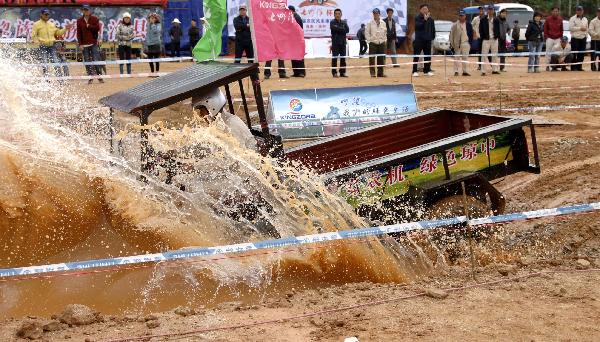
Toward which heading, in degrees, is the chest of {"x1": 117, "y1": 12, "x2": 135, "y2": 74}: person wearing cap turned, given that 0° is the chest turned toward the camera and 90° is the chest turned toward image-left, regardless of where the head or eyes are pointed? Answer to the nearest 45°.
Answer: approximately 0°

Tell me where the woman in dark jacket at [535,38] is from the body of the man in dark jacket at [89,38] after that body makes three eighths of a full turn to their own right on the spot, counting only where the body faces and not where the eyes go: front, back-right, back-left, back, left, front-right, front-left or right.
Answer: back-right

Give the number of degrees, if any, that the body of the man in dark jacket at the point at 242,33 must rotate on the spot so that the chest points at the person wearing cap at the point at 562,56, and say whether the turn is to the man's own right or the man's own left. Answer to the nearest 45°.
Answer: approximately 90° to the man's own left

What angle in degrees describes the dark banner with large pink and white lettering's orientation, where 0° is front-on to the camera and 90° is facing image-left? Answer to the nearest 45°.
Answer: approximately 0°

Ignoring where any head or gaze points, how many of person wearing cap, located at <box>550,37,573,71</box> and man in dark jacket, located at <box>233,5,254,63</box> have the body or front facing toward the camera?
2

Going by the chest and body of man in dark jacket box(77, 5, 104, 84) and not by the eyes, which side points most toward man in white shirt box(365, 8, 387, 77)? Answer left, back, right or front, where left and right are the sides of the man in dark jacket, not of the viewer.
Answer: left

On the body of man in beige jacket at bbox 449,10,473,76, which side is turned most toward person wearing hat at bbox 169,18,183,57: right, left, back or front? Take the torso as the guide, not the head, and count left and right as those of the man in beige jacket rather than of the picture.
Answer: right

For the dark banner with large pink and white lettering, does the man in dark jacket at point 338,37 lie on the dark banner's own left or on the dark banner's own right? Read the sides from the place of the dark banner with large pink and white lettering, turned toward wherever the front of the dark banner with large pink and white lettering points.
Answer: on the dark banner's own left
